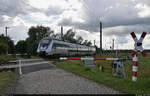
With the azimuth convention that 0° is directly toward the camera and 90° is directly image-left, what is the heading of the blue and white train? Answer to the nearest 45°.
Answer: approximately 45°
